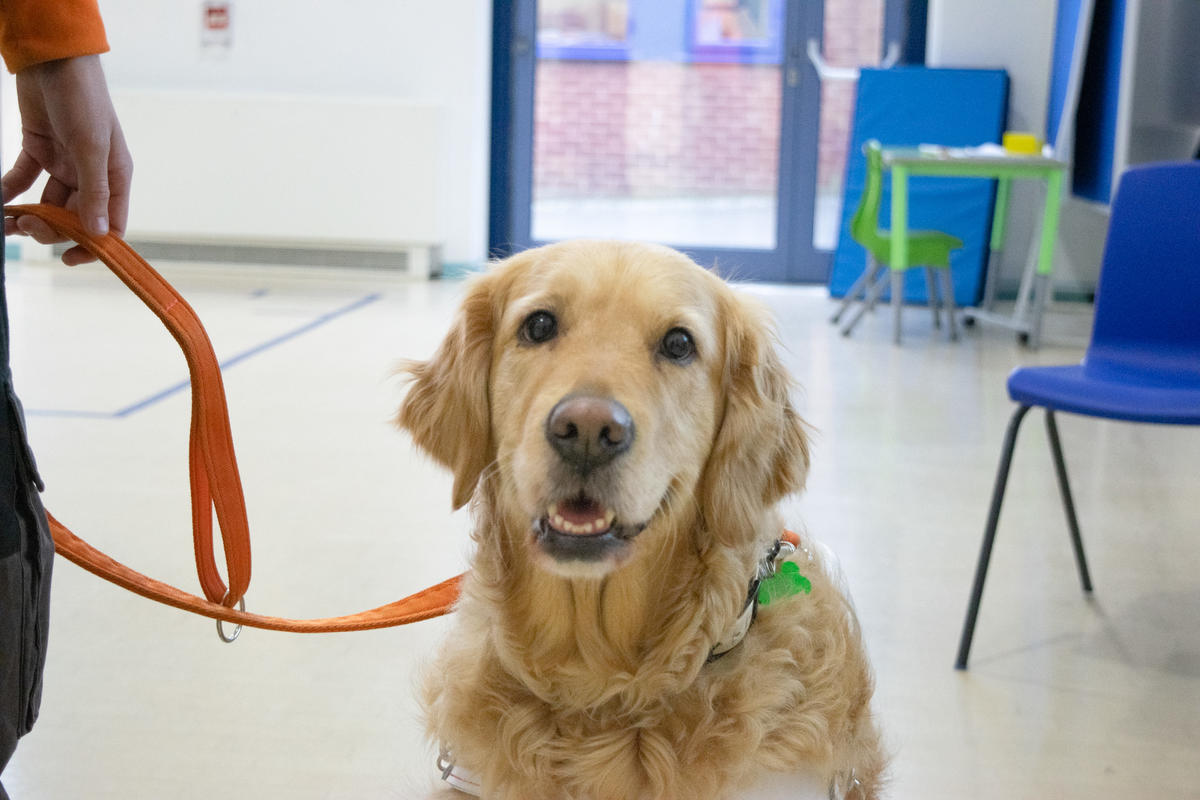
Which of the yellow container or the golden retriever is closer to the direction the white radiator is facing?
the golden retriever

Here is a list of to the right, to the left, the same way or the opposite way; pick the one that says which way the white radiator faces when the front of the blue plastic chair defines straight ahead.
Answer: to the left

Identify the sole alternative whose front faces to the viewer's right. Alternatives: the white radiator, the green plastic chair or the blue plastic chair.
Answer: the green plastic chair

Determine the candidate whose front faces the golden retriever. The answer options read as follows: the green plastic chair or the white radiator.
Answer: the white radiator

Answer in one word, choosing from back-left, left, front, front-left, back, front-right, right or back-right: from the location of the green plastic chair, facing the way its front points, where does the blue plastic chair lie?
right

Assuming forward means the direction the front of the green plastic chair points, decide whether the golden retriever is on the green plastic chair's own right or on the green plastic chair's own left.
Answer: on the green plastic chair's own right

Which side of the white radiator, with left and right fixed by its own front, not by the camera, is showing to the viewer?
front

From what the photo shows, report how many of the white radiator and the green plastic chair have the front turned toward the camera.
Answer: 1

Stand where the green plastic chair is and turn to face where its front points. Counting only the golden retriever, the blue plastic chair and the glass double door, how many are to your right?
2

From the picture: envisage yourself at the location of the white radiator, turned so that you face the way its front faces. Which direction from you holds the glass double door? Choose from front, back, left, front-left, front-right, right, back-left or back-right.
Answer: left

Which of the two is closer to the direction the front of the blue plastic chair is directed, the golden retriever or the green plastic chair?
the golden retriever

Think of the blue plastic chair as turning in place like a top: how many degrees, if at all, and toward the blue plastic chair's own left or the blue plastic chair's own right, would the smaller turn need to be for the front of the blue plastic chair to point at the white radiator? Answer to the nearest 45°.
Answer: approximately 90° to the blue plastic chair's own right

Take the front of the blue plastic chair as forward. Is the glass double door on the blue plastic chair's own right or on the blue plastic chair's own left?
on the blue plastic chair's own right

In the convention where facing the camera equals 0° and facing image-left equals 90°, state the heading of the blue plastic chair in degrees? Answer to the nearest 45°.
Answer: approximately 45°

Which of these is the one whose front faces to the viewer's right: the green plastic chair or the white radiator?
the green plastic chair

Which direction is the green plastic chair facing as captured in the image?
to the viewer's right

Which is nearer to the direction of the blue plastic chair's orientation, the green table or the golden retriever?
the golden retriever

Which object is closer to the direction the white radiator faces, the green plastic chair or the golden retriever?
the golden retriever
